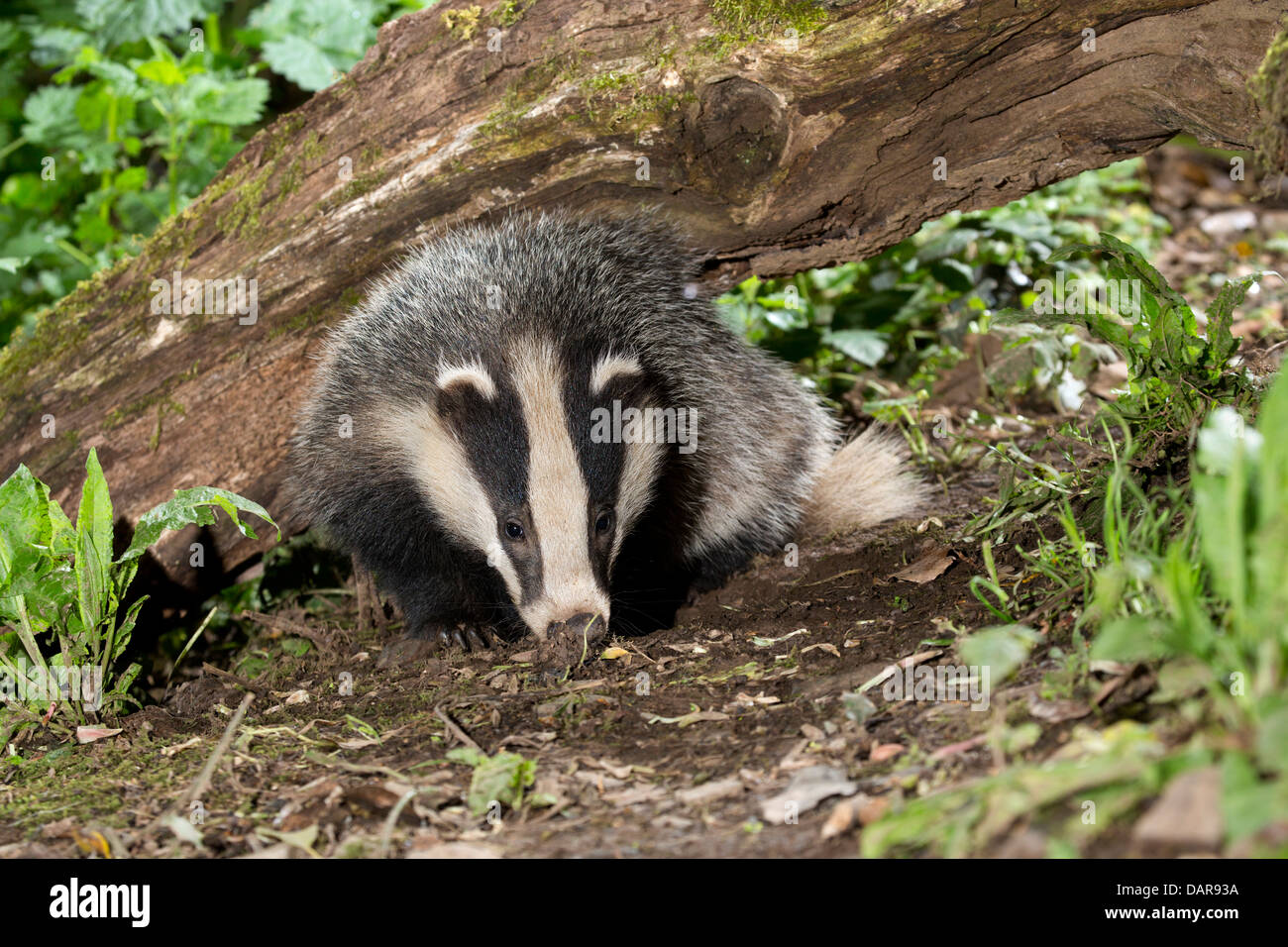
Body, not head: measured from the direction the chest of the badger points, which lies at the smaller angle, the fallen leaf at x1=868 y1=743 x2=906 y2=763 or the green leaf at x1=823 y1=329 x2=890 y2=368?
the fallen leaf

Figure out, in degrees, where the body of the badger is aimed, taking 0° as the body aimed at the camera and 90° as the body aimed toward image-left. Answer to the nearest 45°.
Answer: approximately 45°

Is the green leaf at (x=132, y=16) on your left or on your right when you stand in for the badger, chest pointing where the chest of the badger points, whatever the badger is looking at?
on your right

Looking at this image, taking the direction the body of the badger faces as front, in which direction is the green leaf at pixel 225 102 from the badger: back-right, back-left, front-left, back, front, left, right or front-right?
right

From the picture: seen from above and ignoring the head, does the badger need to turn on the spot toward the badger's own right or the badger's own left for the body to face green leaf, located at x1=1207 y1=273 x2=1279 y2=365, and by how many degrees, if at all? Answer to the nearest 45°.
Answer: approximately 180°

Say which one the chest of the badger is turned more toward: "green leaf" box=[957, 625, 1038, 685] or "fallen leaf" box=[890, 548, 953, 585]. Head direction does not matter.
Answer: the green leaf

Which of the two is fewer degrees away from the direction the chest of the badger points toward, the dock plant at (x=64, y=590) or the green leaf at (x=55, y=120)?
the dock plant

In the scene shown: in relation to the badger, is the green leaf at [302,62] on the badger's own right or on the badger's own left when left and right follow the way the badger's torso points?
on the badger's own right

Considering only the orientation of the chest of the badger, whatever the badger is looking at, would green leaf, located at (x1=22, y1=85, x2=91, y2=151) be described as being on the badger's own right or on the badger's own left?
on the badger's own right

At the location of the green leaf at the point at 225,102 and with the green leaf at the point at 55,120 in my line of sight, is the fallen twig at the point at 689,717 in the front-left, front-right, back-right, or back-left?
back-left

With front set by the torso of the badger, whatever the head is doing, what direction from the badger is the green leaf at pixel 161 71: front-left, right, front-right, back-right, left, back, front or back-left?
right
